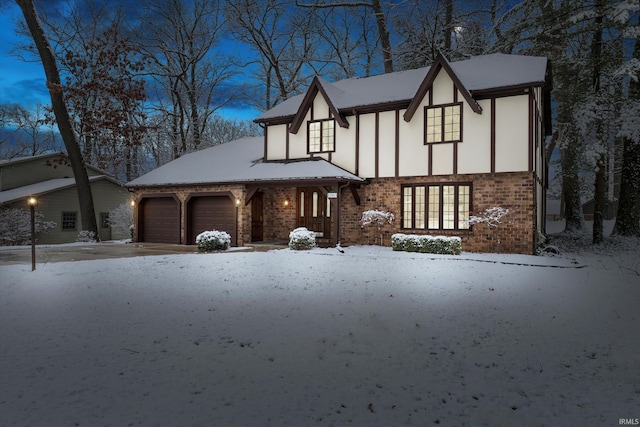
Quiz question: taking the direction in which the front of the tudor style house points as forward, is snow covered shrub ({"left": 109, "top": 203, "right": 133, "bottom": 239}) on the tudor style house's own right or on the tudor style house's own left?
on the tudor style house's own right

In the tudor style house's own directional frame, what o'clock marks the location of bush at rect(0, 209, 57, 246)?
The bush is roughly at 2 o'clock from the tudor style house.

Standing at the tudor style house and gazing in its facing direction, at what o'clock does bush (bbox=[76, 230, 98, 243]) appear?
The bush is roughly at 2 o'clock from the tudor style house.

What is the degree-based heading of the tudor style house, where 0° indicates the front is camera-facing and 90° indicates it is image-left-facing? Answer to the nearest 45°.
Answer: approximately 45°

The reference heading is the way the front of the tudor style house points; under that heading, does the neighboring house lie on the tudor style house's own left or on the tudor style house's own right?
on the tudor style house's own right
